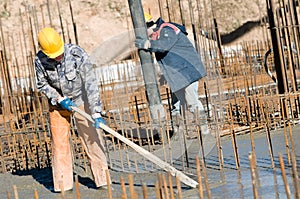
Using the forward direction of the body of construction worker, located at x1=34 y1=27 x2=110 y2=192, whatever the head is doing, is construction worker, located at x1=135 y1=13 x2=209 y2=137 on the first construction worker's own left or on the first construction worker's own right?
on the first construction worker's own left

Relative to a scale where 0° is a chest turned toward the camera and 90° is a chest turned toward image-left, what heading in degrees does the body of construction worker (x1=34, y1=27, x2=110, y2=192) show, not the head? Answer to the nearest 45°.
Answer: approximately 315°

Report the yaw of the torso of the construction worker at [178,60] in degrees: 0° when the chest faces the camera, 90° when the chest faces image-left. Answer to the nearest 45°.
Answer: approximately 90°

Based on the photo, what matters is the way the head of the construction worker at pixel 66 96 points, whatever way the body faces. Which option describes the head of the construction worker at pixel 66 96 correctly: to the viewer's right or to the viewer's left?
to the viewer's right

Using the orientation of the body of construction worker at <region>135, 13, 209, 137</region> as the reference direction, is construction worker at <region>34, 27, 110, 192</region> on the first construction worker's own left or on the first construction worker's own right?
on the first construction worker's own left

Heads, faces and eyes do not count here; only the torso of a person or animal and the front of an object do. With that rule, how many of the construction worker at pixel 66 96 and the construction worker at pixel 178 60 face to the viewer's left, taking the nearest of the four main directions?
1
